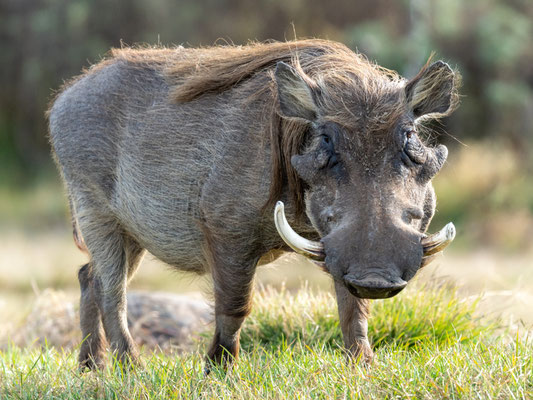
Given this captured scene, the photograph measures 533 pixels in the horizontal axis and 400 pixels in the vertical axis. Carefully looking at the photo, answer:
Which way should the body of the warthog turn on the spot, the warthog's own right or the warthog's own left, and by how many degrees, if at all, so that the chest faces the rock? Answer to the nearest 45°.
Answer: approximately 135° to the warthog's own left

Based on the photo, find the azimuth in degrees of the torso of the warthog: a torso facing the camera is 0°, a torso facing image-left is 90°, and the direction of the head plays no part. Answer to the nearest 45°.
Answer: approximately 315°
